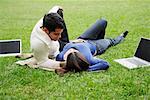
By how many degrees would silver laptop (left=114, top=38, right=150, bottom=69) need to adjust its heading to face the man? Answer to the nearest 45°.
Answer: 0° — it already faces them

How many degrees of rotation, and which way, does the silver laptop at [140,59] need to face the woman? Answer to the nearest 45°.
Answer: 0° — it already faces them

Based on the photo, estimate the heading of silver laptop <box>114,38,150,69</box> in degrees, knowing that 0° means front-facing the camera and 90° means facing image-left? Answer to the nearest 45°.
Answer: approximately 45°
